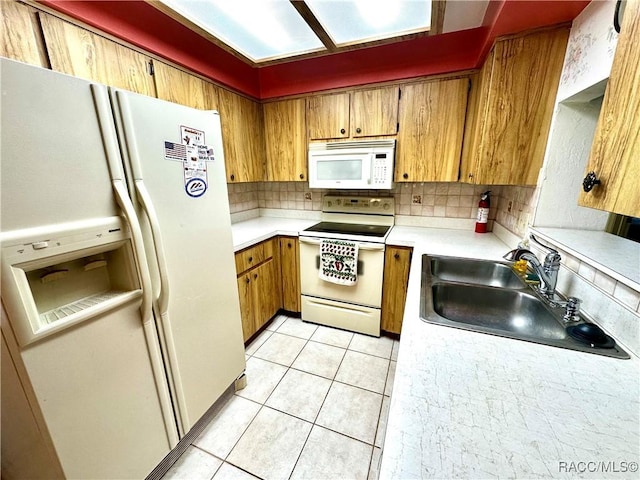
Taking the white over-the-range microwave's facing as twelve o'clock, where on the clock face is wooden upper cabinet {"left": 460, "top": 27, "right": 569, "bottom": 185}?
The wooden upper cabinet is roughly at 10 o'clock from the white over-the-range microwave.

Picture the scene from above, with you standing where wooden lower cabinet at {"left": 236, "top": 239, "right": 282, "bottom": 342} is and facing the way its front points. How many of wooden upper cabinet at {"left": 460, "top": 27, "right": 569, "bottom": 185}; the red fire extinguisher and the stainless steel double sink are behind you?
0

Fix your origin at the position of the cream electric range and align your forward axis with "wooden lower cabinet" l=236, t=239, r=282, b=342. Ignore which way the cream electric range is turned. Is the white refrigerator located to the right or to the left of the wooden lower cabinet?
left

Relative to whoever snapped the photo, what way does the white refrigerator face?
facing the viewer and to the right of the viewer

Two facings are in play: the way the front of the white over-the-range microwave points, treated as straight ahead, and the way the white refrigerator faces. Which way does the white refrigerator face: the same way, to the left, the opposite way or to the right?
to the left

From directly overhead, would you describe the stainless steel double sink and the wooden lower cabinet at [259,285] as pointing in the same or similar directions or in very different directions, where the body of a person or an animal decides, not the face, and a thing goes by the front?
very different directions

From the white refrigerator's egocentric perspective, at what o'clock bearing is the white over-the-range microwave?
The white over-the-range microwave is roughly at 10 o'clock from the white refrigerator.

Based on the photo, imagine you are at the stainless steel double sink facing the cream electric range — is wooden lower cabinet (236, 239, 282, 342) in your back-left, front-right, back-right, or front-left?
front-left

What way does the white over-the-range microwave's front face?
toward the camera

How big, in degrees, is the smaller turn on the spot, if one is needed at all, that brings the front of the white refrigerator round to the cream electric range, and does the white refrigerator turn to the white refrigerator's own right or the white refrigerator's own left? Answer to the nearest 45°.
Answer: approximately 45° to the white refrigerator's own left

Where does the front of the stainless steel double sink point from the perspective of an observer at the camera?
facing to the left of the viewer

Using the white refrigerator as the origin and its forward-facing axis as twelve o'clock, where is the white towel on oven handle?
The white towel on oven handle is roughly at 10 o'clock from the white refrigerator.

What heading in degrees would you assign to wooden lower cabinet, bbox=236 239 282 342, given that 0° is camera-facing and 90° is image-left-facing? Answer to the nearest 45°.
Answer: approximately 315°

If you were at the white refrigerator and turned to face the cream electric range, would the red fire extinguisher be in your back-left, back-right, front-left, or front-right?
front-right

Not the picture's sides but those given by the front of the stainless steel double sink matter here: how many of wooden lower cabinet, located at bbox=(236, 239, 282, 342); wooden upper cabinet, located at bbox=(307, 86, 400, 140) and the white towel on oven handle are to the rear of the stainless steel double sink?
0

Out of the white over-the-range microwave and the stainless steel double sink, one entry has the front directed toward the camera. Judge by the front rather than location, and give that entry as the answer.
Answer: the white over-the-range microwave

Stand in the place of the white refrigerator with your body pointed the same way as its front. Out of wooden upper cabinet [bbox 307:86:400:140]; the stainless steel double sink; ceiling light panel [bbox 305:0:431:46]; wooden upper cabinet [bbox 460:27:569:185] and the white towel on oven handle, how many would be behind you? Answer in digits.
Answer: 0
